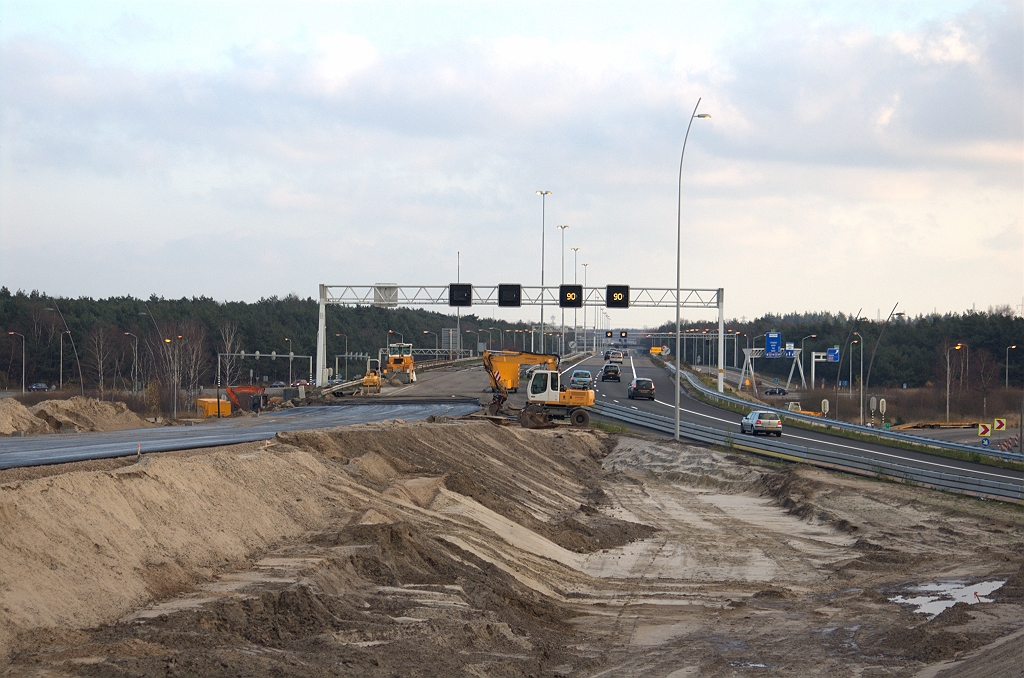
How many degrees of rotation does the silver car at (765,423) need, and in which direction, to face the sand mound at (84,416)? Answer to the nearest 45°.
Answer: approximately 45° to its left

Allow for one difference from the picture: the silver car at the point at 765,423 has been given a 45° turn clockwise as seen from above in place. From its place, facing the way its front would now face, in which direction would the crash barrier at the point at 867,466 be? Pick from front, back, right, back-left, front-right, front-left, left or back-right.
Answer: back

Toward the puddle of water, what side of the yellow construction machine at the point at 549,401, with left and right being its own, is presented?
left

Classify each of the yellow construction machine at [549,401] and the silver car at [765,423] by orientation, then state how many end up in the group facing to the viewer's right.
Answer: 0

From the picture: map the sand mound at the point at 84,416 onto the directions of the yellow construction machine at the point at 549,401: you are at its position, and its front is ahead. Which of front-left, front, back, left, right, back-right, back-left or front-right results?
front

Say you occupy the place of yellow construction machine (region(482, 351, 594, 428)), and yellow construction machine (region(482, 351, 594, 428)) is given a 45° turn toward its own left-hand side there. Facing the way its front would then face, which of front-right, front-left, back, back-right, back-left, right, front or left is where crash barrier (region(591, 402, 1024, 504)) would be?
left

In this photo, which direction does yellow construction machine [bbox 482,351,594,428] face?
to the viewer's left

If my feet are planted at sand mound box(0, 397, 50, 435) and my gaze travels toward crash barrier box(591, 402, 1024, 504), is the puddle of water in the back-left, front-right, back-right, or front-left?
front-right

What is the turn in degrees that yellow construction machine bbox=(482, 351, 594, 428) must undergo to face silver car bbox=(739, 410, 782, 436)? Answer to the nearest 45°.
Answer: approximately 180°

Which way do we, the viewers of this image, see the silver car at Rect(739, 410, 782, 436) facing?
facing away from the viewer and to the left of the viewer

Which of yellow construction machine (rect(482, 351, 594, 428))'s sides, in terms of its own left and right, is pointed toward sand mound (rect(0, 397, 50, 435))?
front
